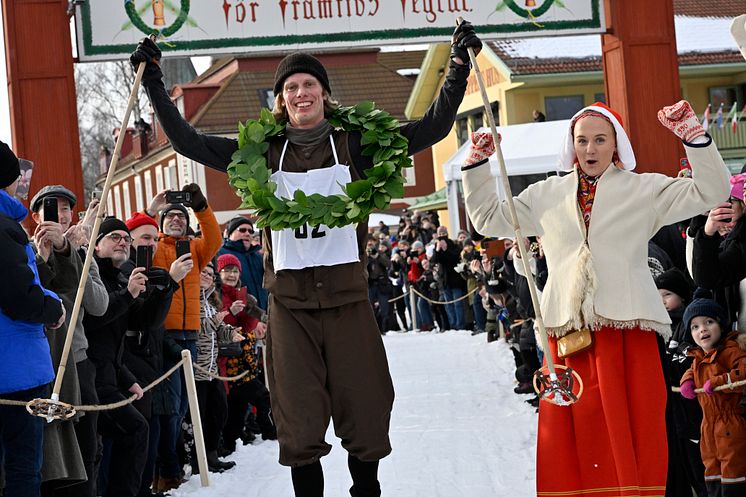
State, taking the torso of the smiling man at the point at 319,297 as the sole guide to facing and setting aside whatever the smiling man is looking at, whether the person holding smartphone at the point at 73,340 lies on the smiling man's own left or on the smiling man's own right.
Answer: on the smiling man's own right

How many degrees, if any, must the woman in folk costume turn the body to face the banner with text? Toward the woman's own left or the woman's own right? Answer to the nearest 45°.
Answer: approximately 135° to the woman's own right

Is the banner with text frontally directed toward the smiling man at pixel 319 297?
yes

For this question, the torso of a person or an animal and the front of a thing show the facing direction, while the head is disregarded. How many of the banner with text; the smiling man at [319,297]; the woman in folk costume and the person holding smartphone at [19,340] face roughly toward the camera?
3

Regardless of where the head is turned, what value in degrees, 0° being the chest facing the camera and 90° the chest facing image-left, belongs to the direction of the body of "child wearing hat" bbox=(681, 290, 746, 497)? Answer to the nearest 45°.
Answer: approximately 45°

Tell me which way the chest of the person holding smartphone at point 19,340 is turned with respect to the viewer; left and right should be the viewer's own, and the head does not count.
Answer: facing to the right of the viewer
